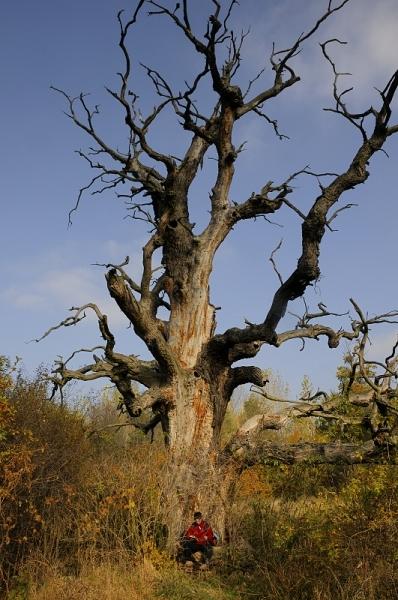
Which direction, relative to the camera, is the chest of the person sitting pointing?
toward the camera
